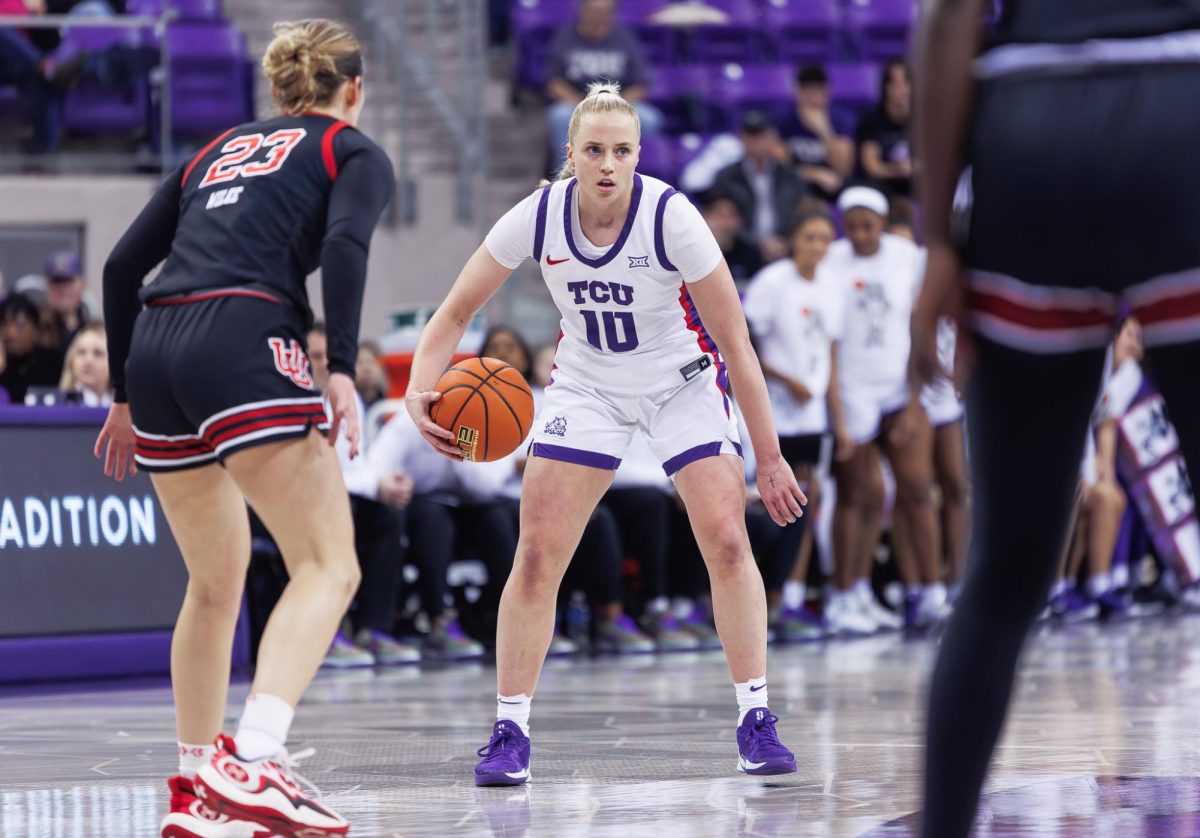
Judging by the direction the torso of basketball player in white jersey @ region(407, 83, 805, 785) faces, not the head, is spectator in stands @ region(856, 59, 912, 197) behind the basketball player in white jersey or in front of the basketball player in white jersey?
behind

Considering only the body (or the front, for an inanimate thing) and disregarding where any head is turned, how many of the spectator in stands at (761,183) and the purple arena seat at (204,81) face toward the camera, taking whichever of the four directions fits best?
2

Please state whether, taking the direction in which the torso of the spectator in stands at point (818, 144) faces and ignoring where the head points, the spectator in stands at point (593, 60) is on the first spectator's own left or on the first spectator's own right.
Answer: on the first spectator's own right

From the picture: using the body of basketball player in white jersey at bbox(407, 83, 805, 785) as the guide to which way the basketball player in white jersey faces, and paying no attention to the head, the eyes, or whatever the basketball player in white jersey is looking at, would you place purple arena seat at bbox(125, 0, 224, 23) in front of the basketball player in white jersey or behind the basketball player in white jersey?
behind

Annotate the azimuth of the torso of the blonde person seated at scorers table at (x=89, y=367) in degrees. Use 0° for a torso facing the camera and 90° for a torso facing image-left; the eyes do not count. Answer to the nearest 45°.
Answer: approximately 0°

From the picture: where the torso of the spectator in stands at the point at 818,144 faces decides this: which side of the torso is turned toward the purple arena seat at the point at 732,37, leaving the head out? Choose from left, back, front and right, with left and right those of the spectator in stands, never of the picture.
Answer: back

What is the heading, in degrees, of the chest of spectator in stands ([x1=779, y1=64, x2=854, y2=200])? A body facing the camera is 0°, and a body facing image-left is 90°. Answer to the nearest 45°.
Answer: approximately 0°

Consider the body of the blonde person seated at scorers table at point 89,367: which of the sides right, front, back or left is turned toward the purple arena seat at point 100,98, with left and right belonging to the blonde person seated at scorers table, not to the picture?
back
